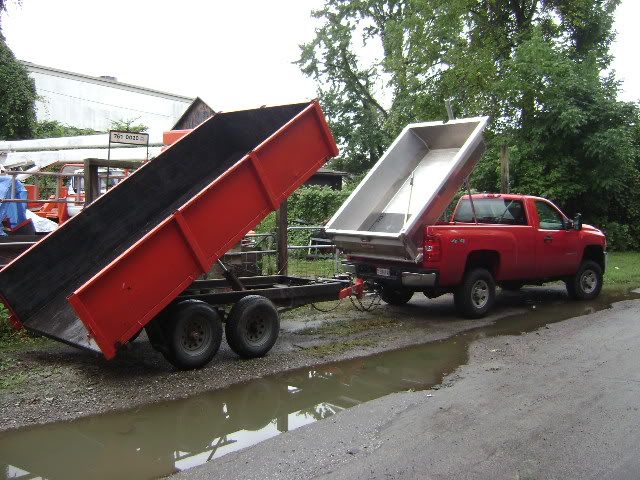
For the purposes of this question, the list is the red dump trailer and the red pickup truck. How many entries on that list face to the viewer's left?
0

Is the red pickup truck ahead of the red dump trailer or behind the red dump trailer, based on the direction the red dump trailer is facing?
ahead

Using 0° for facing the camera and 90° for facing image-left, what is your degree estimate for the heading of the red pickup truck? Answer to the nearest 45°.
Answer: approximately 225°

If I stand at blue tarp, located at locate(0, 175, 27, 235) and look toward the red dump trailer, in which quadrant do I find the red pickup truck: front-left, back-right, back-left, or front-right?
front-left

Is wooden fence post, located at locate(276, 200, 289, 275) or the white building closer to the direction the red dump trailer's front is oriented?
the wooden fence post

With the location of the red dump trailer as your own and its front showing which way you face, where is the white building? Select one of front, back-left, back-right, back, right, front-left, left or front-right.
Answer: front-left

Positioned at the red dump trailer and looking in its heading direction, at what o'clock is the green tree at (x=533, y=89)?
The green tree is roughly at 12 o'clock from the red dump trailer.

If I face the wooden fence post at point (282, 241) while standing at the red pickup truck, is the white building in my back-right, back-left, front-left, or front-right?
front-right

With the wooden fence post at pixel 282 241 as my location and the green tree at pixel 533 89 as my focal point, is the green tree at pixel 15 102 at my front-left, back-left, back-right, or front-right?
front-left

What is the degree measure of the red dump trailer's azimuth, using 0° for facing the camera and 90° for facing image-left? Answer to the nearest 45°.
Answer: approximately 225°

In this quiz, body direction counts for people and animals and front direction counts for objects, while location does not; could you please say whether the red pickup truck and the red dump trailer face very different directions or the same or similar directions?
same or similar directions

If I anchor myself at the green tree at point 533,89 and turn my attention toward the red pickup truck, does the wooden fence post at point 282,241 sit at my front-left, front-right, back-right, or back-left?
front-right
